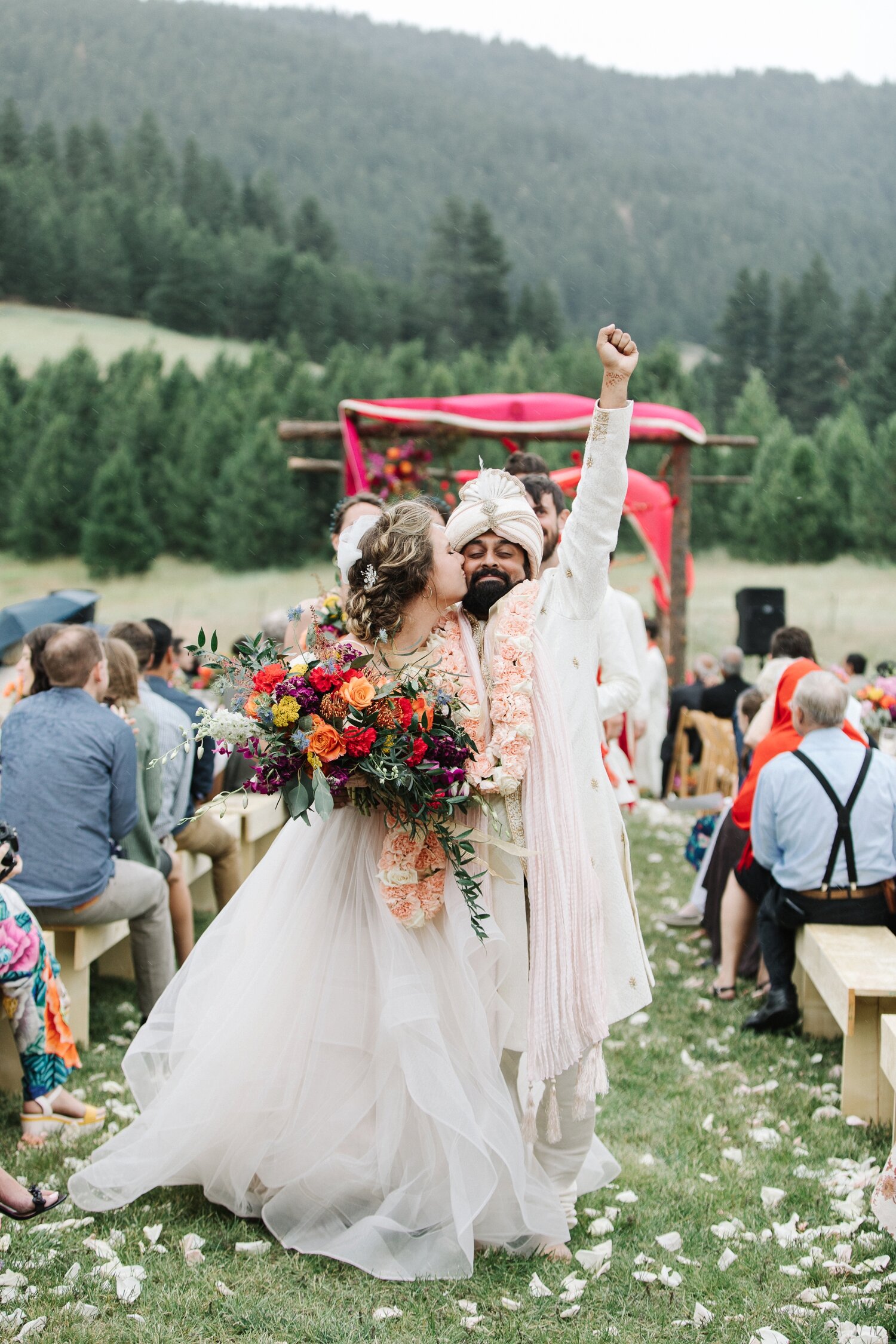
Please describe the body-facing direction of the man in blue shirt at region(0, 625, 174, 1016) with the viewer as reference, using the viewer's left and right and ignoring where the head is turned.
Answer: facing away from the viewer and to the right of the viewer

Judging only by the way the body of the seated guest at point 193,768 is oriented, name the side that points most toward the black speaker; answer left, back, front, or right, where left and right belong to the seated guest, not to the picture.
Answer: front

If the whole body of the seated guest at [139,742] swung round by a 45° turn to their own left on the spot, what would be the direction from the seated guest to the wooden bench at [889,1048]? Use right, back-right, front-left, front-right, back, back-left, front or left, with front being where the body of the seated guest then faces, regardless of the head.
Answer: back-right

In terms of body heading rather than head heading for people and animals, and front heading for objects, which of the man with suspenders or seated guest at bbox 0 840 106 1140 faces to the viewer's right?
the seated guest

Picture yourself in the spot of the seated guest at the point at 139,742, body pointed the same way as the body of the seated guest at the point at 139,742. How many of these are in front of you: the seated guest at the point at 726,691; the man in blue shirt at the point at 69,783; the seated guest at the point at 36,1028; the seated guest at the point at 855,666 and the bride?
2

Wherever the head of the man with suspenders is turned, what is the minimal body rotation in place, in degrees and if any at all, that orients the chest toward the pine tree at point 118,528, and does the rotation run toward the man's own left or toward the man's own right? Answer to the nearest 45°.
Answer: approximately 45° to the man's own left

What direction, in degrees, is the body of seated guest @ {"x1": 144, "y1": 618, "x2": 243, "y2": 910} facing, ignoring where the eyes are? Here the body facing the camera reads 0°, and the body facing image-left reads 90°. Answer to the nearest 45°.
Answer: approximately 225°

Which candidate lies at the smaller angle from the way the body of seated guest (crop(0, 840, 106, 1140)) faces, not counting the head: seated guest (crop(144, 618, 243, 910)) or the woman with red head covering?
the woman with red head covering

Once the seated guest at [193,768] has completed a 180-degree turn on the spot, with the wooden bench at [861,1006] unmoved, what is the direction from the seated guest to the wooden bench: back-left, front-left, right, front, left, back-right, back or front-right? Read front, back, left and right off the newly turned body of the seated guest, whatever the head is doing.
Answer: left

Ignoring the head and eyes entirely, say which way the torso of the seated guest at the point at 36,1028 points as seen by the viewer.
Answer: to the viewer's right

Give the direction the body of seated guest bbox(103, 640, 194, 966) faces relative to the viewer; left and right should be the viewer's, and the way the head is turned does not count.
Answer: facing away from the viewer and to the right of the viewer

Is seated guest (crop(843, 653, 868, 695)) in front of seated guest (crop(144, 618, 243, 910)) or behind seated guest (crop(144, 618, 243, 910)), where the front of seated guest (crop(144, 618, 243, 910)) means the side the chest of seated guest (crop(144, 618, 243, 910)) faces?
in front

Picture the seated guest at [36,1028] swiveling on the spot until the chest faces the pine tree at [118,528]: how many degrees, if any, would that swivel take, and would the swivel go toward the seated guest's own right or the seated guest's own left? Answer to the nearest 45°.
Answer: approximately 90° to the seated guest's own left
